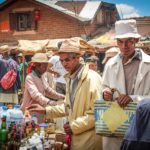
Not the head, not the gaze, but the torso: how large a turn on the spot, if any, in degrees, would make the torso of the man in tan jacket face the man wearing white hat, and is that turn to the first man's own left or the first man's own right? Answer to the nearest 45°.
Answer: approximately 135° to the first man's own left

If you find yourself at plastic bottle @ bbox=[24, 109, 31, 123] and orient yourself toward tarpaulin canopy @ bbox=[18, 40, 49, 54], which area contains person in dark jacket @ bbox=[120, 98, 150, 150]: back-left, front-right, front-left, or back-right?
back-right

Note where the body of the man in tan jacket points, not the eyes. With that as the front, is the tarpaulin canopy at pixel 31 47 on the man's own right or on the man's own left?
on the man's own right

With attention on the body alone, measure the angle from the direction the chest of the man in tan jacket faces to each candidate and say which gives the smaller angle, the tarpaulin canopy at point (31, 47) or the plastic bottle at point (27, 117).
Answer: the plastic bottle

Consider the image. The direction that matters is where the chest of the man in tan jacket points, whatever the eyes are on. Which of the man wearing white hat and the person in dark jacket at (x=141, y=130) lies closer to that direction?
the person in dark jacket

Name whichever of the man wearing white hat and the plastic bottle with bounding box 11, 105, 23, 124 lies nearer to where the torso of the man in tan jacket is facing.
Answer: the plastic bottle

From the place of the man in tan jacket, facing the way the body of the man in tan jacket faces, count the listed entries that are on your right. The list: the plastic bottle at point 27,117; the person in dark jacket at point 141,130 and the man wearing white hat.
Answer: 1

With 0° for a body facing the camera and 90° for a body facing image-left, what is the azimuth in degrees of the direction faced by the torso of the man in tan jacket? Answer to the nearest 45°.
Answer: approximately 45°
